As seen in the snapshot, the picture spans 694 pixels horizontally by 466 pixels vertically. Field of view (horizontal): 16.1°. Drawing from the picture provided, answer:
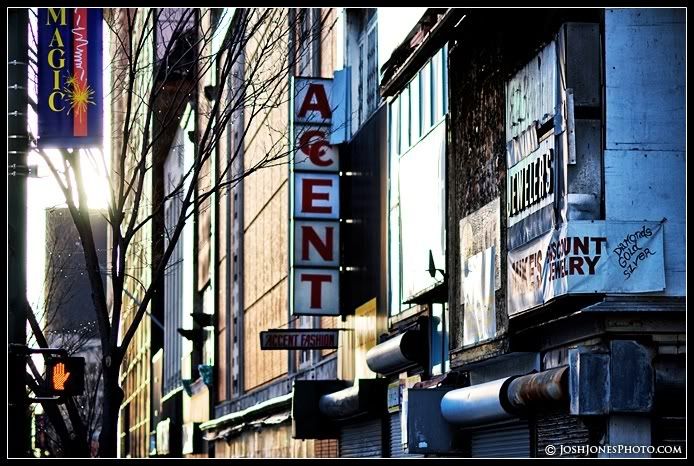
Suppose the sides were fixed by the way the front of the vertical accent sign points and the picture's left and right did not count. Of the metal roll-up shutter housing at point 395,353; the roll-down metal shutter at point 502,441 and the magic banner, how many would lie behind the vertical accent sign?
0

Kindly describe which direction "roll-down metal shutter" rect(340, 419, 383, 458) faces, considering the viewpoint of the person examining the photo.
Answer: facing the viewer and to the left of the viewer

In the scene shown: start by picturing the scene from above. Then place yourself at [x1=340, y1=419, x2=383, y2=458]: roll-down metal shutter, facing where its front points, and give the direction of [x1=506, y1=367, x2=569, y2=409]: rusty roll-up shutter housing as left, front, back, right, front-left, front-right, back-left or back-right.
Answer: front-left

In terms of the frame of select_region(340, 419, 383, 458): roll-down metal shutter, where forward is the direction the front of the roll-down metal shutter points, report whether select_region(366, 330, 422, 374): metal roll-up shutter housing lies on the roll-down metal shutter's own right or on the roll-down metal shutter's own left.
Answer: on the roll-down metal shutter's own left

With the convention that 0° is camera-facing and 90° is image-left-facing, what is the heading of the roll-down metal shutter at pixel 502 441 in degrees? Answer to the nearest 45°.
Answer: approximately 45°

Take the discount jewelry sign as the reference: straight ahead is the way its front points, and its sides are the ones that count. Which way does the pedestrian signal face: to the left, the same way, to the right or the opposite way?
the same way

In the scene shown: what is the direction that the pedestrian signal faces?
toward the camera

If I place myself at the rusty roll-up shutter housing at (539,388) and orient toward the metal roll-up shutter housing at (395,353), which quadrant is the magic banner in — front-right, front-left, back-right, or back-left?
front-left

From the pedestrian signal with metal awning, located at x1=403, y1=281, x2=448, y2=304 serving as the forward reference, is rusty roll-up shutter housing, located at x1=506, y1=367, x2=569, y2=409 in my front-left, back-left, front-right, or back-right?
front-right

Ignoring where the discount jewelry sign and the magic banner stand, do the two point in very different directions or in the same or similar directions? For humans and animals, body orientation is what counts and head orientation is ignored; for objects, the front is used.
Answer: same or similar directions

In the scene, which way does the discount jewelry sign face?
toward the camera

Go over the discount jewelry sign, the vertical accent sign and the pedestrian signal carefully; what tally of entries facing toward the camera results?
3

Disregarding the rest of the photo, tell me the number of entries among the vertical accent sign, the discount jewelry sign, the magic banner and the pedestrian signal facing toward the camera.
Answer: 4
